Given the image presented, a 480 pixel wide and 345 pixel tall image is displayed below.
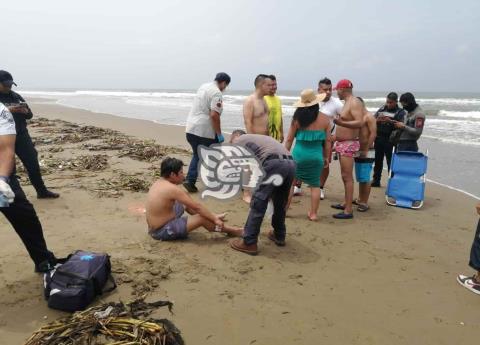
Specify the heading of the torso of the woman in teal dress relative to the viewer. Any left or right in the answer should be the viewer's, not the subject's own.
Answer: facing away from the viewer

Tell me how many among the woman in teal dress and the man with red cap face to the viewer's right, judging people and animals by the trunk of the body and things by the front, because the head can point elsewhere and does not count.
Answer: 0

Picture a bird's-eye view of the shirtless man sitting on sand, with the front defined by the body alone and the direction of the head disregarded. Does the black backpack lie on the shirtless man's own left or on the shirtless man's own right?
on the shirtless man's own right

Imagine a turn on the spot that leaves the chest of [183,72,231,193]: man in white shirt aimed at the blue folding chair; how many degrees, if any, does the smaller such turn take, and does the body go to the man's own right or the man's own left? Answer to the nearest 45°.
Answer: approximately 45° to the man's own right

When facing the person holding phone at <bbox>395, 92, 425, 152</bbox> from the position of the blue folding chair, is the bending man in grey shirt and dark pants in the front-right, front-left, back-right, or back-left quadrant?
back-left

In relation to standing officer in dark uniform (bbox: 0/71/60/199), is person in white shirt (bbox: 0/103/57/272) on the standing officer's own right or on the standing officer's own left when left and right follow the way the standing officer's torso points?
on the standing officer's own right

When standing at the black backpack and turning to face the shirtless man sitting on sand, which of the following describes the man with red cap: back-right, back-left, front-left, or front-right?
front-right

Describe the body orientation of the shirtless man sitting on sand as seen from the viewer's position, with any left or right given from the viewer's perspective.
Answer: facing to the right of the viewer

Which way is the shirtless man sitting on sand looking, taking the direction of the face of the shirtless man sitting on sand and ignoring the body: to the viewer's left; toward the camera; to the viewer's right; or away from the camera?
to the viewer's right

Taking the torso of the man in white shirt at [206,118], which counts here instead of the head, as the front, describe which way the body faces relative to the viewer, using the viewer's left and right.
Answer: facing away from the viewer and to the right of the viewer

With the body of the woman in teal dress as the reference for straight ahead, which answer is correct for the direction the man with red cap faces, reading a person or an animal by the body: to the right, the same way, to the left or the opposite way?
to the left

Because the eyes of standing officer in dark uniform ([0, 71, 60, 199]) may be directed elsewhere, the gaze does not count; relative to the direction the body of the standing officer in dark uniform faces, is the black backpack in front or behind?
in front

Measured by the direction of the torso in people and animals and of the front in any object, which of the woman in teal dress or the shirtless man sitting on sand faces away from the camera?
the woman in teal dress

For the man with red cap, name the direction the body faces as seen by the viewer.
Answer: to the viewer's left
